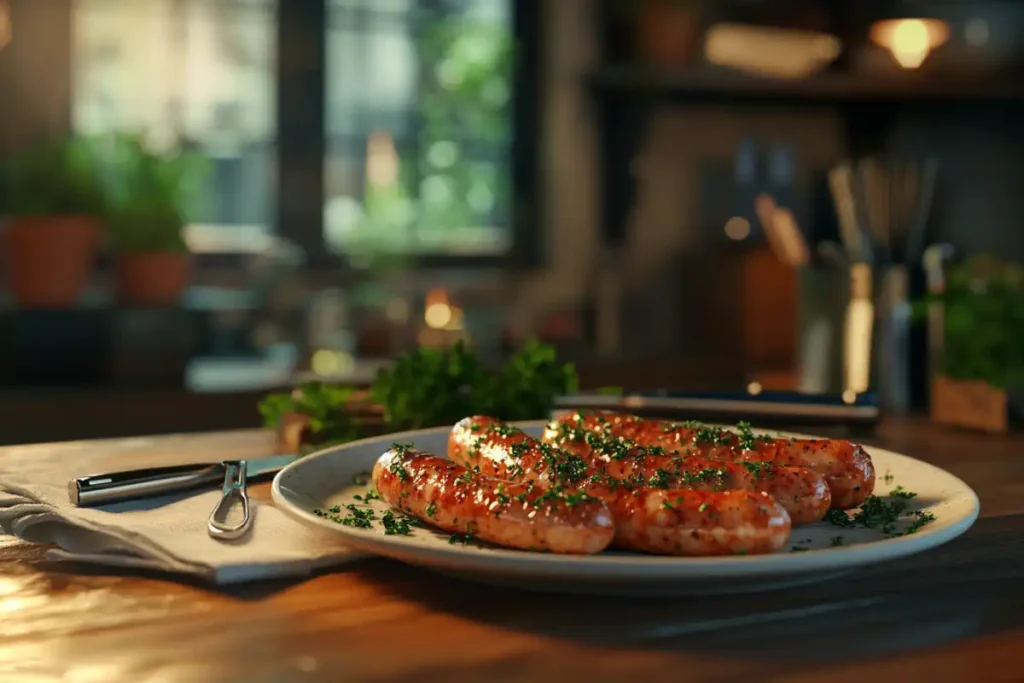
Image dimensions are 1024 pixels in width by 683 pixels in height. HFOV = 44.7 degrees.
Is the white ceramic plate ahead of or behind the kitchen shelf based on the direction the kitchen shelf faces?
ahead

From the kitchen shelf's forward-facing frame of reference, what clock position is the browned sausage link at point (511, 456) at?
The browned sausage link is roughly at 12 o'clock from the kitchen shelf.

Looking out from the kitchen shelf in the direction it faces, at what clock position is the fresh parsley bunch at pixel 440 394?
The fresh parsley bunch is roughly at 12 o'clock from the kitchen shelf.

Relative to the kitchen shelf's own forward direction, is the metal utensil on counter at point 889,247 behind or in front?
in front

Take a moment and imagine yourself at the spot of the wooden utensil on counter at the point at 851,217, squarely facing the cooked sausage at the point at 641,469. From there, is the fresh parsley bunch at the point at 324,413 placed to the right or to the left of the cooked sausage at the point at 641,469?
right

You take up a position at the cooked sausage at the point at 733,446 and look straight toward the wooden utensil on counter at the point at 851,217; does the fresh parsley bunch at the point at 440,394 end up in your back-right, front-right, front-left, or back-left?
front-left

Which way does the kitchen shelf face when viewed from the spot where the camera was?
facing the viewer

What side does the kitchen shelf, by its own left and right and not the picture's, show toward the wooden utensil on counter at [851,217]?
front

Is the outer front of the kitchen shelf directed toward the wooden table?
yes

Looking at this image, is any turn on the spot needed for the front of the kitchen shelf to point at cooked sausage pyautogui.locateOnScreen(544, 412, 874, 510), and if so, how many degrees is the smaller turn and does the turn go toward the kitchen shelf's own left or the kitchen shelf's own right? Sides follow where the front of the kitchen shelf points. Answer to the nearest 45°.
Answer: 0° — it already faces it

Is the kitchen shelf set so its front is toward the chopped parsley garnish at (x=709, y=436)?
yes

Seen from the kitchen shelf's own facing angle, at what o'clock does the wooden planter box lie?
The wooden planter box is roughly at 12 o'clock from the kitchen shelf.

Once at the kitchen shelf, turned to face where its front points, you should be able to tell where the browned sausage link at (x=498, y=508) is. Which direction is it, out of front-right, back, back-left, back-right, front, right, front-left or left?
front

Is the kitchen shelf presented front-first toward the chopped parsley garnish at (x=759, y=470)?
yes

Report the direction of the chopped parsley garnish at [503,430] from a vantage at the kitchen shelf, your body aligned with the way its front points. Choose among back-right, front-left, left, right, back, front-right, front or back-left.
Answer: front
